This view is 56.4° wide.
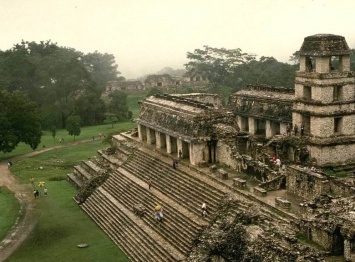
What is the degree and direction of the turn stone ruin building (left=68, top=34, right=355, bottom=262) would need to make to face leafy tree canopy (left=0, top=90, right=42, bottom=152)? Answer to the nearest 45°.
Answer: approximately 90° to its right

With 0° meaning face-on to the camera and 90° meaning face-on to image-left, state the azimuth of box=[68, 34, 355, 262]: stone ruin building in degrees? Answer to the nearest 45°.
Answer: approximately 45°

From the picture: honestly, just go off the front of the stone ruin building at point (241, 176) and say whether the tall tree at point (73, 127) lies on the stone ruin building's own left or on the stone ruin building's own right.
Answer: on the stone ruin building's own right
